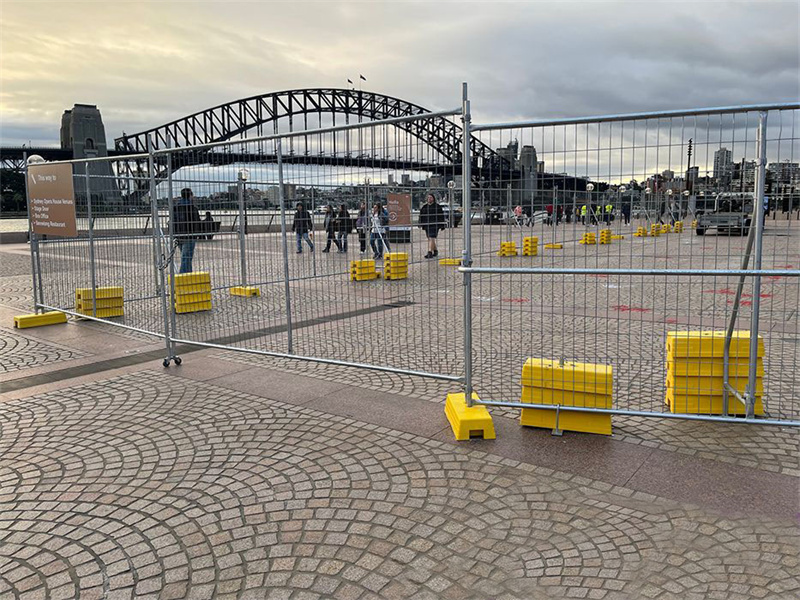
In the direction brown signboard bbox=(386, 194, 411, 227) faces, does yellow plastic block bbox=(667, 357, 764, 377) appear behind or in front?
in front

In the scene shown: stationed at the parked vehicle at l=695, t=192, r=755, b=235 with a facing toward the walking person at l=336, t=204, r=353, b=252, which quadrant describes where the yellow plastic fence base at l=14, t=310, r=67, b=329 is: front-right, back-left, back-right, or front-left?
front-left

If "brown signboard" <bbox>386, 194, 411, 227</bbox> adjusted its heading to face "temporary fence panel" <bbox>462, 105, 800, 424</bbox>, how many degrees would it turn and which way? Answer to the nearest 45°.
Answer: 0° — it already faces it

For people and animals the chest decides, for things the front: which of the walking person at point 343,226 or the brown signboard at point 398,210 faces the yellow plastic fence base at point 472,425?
the brown signboard

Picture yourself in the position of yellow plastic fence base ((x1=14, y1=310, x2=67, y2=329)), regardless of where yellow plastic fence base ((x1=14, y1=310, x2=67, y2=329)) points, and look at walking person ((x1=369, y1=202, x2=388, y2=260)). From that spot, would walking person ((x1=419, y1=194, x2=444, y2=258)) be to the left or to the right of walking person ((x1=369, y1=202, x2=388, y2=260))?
right

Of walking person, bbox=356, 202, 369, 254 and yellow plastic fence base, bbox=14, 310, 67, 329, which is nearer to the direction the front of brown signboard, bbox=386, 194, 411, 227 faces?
the yellow plastic fence base

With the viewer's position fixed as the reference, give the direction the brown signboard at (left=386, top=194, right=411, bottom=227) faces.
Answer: facing the viewer

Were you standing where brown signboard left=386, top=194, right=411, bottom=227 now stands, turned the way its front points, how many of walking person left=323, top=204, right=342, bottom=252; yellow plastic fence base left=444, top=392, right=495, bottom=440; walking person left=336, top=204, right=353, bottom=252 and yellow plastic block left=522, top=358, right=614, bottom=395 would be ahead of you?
2

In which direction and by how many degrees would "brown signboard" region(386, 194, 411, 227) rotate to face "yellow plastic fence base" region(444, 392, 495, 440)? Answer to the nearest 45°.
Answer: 0° — it already faces it
